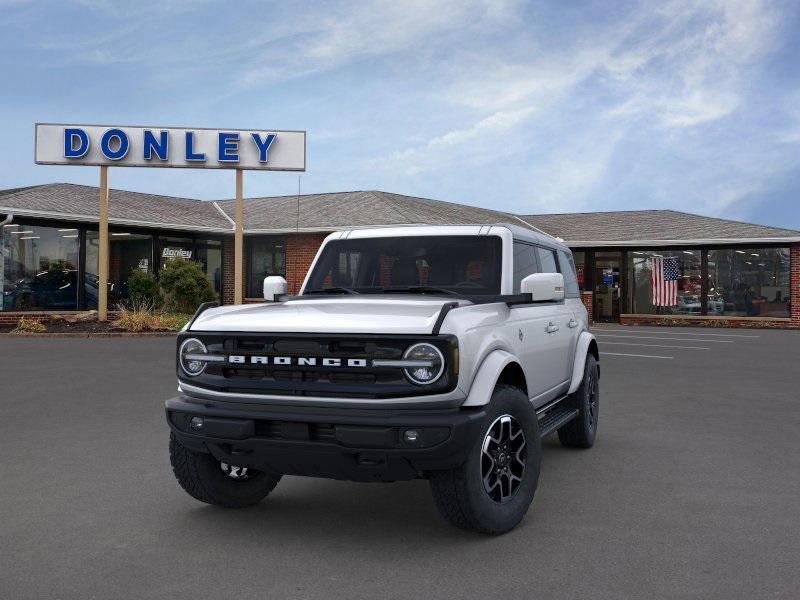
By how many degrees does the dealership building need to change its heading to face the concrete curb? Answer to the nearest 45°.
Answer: approximately 45° to its right

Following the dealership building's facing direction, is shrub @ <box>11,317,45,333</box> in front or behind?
in front

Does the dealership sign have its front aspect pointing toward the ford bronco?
yes

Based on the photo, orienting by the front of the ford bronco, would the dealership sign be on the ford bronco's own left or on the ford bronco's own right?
on the ford bronco's own right

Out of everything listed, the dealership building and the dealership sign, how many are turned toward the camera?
2

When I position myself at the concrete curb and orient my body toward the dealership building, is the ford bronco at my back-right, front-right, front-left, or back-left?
back-right

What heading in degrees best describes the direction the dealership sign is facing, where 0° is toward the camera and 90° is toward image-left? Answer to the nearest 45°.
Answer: approximately 0°

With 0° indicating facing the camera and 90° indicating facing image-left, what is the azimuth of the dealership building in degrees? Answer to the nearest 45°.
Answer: approximately 0°
